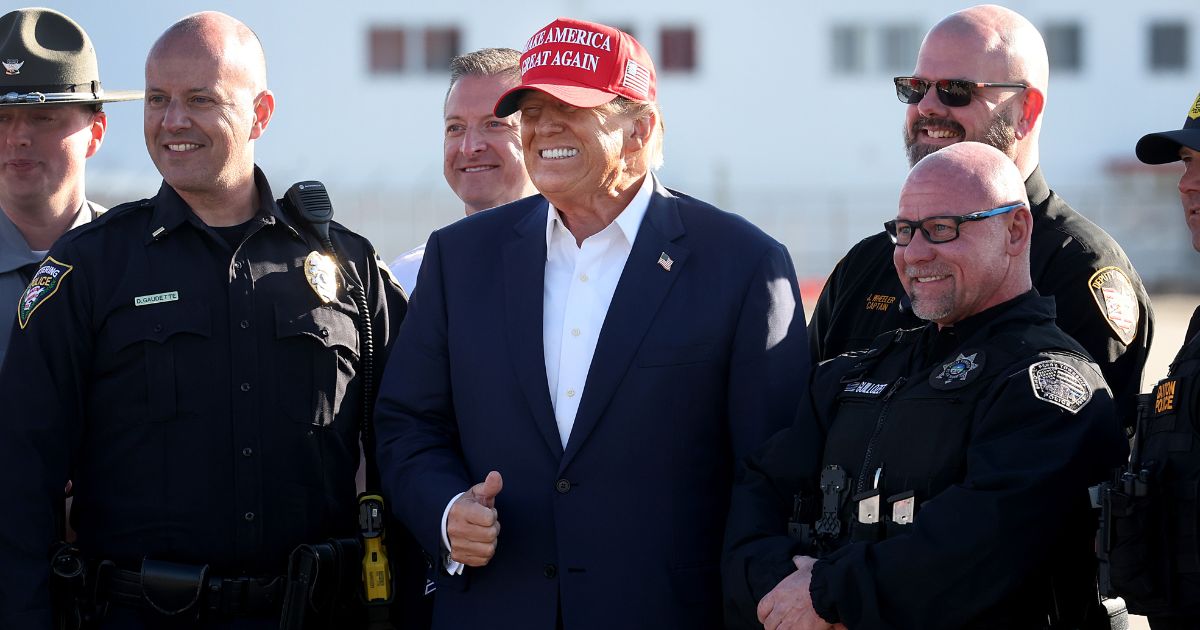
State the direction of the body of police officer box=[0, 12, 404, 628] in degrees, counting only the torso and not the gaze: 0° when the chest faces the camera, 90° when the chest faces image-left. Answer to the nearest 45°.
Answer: approximately 0°

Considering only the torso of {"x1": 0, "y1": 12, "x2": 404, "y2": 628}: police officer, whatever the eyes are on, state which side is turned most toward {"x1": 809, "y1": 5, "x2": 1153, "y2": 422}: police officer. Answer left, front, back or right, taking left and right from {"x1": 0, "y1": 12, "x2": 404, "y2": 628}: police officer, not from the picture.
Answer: left

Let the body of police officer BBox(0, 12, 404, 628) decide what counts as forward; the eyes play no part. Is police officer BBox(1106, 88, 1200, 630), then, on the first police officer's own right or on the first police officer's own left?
on the first police officer's own left

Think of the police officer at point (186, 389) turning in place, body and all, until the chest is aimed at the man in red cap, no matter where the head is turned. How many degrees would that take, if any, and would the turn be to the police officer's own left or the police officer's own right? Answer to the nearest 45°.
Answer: approximately 45° to the police officer's own left

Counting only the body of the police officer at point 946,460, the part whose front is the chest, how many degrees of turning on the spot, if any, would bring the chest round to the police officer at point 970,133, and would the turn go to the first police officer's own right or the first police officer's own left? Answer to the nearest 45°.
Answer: approximately 135° to the first police officer's own right

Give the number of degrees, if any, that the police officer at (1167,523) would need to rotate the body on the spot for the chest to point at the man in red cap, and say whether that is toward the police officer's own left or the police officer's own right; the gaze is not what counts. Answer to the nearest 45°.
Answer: approximately 45° to the police officer's own right

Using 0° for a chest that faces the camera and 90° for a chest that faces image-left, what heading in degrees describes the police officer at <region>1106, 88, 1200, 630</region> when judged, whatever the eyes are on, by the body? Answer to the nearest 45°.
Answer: approximately 45°

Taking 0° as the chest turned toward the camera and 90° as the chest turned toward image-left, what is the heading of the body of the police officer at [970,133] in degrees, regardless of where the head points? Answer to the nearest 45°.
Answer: approximately 45°
